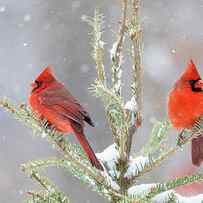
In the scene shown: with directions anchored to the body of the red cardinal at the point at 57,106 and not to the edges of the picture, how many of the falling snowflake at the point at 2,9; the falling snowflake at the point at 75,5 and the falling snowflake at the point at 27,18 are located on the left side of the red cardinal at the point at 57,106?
0

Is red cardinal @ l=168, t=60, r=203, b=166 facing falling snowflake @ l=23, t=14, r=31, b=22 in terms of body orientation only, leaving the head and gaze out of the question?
no

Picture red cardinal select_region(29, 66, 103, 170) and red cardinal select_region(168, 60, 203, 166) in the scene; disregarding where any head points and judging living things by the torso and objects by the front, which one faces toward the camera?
red cardinal select_region(168, 60, 203, 166)

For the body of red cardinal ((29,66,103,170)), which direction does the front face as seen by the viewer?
to the viewer's left
